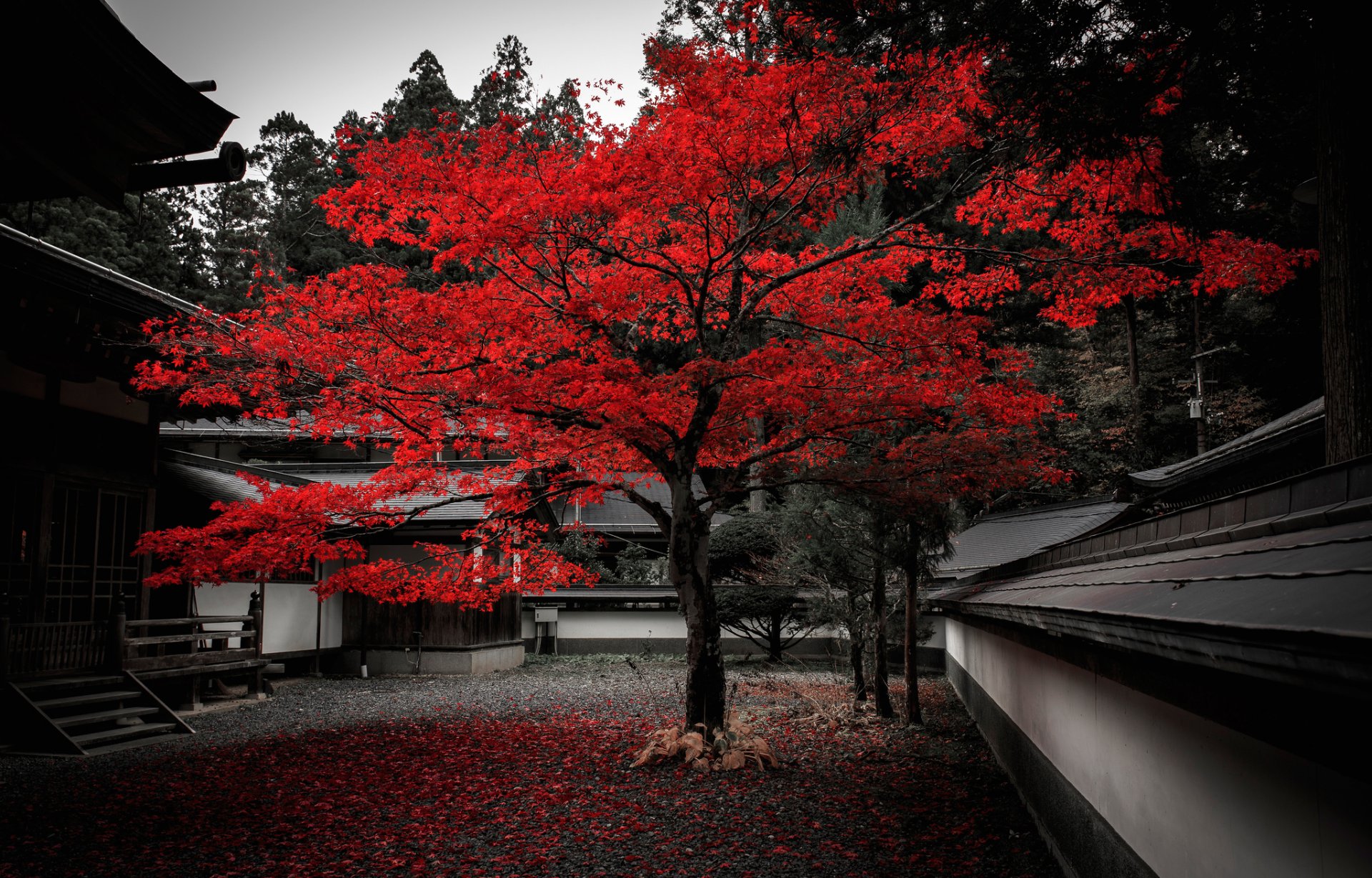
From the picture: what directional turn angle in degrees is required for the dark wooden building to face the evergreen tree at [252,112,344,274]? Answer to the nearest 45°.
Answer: approximately 135° to its left

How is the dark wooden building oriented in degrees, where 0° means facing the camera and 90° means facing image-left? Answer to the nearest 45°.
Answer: approximately 315°

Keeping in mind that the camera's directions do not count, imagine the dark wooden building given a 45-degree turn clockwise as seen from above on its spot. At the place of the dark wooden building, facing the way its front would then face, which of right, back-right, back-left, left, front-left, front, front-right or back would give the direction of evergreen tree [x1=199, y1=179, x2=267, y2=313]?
back

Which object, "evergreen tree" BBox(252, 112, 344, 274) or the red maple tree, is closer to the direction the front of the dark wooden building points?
the red maple tree

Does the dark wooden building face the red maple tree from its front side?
yes

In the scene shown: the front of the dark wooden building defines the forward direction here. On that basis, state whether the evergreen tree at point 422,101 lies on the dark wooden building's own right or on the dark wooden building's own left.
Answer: on the dark wooden building's own left

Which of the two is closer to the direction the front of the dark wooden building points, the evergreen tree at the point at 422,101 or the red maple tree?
the red maple tree
